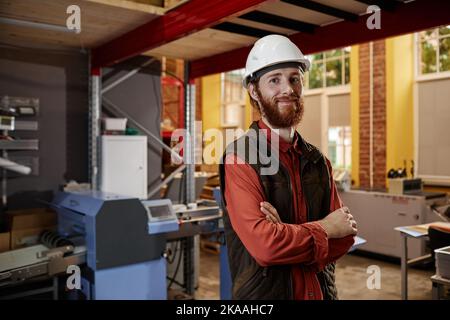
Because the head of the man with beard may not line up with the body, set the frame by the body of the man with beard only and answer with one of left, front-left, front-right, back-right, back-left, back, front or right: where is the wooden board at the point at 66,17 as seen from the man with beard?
back

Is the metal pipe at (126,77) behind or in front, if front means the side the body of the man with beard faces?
behind

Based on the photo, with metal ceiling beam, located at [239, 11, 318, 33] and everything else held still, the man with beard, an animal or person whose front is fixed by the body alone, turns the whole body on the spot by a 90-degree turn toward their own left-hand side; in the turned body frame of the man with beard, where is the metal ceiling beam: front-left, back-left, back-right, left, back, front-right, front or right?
front-left

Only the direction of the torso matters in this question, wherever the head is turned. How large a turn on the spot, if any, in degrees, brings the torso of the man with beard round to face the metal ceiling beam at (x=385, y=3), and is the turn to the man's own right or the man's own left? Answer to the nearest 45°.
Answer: approximately 90° to the man's own left

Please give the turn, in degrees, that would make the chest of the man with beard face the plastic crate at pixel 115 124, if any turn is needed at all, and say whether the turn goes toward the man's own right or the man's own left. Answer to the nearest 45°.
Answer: approximately 180°

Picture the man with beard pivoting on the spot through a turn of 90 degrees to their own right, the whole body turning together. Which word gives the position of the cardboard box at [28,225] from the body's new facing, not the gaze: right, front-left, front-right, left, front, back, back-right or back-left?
right

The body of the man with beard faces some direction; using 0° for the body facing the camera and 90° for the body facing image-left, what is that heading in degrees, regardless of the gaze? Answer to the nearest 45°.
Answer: approximately 315°

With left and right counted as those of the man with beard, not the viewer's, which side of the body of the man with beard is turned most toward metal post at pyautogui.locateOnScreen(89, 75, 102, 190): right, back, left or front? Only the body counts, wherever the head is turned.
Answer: back

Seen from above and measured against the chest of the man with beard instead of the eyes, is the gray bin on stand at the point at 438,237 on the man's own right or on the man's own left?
on the man's own left
